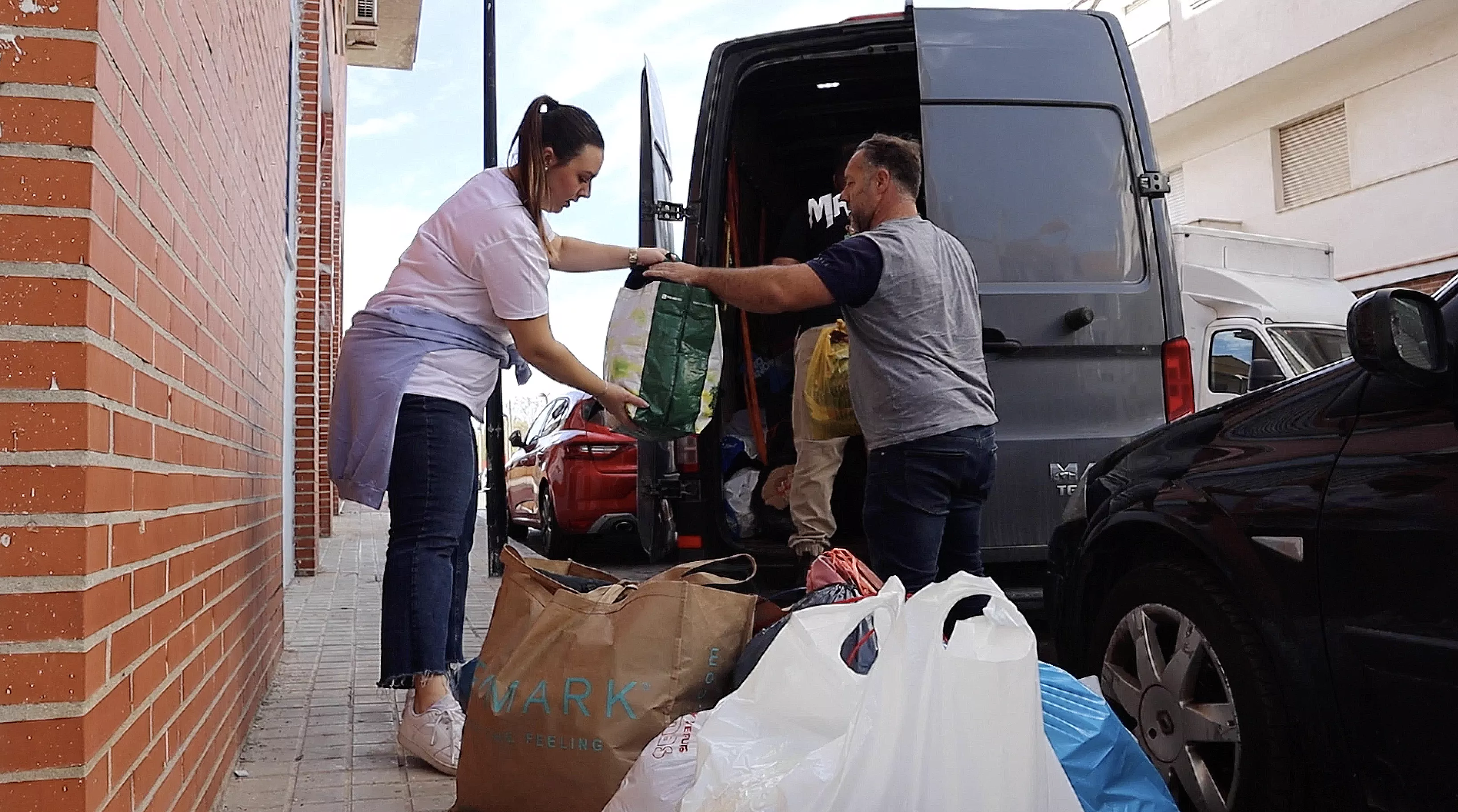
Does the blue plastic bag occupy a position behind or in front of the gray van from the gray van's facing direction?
behind

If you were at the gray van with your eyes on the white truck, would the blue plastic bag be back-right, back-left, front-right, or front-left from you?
back-right

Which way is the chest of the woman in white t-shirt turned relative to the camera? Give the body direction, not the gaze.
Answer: to the viewer's right

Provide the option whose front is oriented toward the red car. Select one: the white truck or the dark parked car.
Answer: the dark parked car

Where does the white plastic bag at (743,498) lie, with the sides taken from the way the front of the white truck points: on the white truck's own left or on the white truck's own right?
on the white truck's own right

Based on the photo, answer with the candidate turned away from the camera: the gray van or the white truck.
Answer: the gray van

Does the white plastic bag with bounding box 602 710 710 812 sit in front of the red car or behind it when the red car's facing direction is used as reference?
behind

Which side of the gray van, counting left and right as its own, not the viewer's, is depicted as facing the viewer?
back

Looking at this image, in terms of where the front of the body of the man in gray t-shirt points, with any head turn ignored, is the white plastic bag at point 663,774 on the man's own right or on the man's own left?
on the man's own left

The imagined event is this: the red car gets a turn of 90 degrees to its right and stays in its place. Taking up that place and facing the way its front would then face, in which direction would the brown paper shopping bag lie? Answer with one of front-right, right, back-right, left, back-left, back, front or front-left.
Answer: back-right

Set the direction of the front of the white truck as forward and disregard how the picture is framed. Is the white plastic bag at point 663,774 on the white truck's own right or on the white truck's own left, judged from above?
on the white truck's own right

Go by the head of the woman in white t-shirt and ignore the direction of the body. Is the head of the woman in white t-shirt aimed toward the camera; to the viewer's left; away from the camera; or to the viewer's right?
to the viewer's right

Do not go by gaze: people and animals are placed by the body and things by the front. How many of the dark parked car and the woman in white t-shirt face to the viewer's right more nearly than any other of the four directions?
1
